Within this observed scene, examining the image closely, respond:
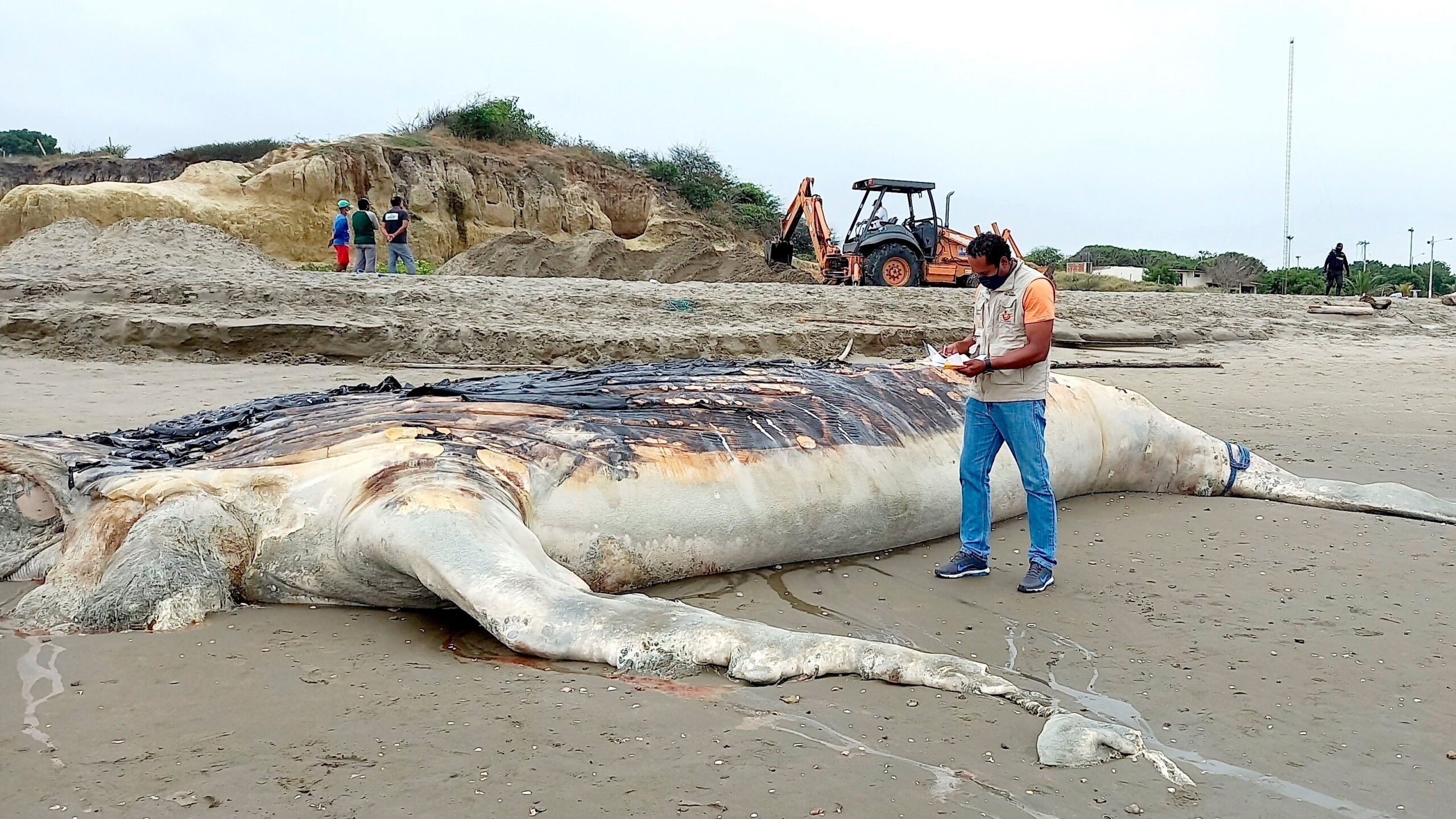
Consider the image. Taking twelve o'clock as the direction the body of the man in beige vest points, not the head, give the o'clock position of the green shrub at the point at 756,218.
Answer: The green shrub is roughly at 4 o'clock from the man in beige vest.

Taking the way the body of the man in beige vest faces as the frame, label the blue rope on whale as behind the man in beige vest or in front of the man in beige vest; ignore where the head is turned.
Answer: behind

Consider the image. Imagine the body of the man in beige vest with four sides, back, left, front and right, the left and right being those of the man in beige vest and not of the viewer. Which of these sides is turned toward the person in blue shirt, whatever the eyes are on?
right

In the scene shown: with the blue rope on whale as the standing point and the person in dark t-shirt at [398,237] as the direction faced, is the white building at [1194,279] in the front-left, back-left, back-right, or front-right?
front-right

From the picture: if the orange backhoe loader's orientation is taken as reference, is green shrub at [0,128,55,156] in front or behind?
behind

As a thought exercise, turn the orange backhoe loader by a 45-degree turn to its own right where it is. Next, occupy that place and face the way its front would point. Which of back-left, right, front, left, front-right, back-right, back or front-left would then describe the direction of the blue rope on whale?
front-right

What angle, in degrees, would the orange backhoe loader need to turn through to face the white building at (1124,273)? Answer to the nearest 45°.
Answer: approximately 90° to its left

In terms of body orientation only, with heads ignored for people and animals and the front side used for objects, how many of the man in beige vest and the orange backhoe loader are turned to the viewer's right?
1

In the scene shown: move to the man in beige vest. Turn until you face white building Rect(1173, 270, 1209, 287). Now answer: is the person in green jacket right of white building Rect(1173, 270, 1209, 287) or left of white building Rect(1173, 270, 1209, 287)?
left

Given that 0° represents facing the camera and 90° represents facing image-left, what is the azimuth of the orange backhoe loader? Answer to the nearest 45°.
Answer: approximately 270°

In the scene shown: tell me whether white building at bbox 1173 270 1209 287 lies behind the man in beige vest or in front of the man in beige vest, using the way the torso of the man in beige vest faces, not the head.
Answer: behind

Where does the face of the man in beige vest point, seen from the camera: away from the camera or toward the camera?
toward the camera

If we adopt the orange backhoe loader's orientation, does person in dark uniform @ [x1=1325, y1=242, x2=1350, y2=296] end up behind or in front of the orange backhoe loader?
in front

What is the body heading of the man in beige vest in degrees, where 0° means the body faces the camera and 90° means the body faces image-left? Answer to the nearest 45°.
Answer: approximately 45°

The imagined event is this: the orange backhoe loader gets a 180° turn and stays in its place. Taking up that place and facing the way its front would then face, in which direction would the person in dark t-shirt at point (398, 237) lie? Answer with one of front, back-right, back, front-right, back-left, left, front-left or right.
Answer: front-left

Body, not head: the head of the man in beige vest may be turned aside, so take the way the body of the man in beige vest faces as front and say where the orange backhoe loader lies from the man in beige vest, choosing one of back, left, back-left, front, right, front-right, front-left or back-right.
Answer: back-right
